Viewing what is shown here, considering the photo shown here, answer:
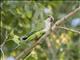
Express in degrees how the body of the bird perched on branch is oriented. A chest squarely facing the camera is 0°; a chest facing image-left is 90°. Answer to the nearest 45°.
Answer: approximately 270°
